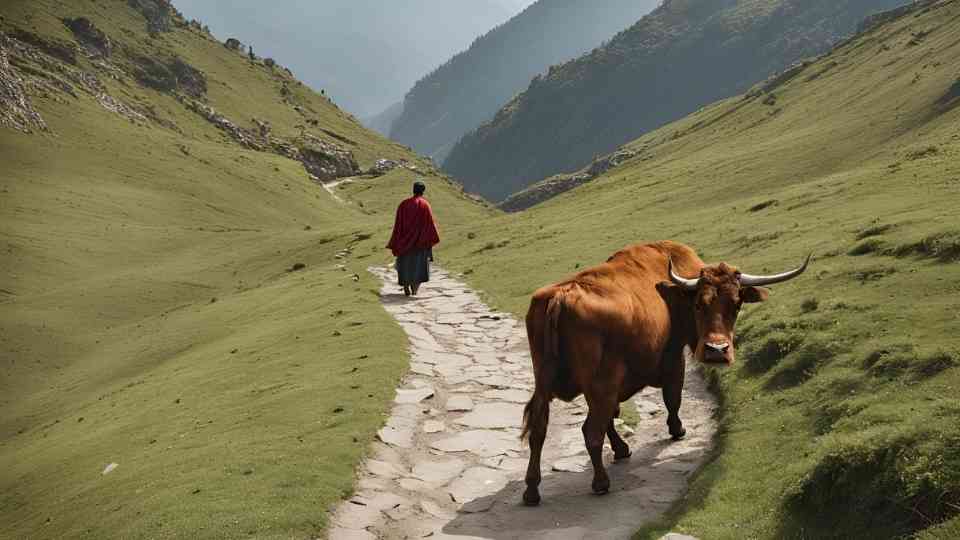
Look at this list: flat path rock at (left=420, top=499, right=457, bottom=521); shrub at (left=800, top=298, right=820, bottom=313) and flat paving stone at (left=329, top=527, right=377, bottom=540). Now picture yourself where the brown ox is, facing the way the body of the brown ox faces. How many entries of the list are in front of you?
1

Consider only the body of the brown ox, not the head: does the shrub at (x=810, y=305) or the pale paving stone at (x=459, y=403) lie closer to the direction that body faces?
the shrub

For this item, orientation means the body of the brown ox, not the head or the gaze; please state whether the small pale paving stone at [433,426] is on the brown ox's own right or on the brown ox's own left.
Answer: on the brown ox's own left

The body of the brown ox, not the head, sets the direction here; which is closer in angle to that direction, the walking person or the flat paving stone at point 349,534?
the walking person

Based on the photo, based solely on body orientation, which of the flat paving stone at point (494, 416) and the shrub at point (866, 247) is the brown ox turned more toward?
the shrub

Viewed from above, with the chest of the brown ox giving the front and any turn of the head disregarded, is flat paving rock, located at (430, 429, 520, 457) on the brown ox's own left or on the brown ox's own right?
on the brown ox's own left

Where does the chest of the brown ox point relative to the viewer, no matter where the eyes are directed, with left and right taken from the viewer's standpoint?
facing away from the viewer and to the right of the viewer

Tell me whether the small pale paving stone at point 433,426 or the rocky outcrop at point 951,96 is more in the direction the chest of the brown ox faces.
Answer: the rocky outcrop

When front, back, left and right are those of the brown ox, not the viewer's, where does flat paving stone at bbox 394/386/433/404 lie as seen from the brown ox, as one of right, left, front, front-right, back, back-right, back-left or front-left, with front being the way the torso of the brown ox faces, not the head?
left

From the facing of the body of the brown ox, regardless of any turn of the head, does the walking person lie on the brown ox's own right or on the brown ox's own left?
on the brown ox's own left
